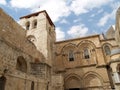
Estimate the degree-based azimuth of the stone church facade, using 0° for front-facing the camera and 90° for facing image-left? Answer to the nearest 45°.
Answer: approximately 0°
